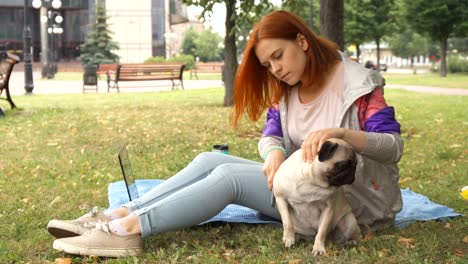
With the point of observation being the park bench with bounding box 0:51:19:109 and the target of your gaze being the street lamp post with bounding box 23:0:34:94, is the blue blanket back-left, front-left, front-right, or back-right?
back-right

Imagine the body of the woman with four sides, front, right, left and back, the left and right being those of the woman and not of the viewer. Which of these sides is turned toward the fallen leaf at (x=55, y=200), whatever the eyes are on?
right

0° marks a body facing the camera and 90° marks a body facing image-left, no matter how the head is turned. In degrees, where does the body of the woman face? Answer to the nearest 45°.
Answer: approximately 45°
